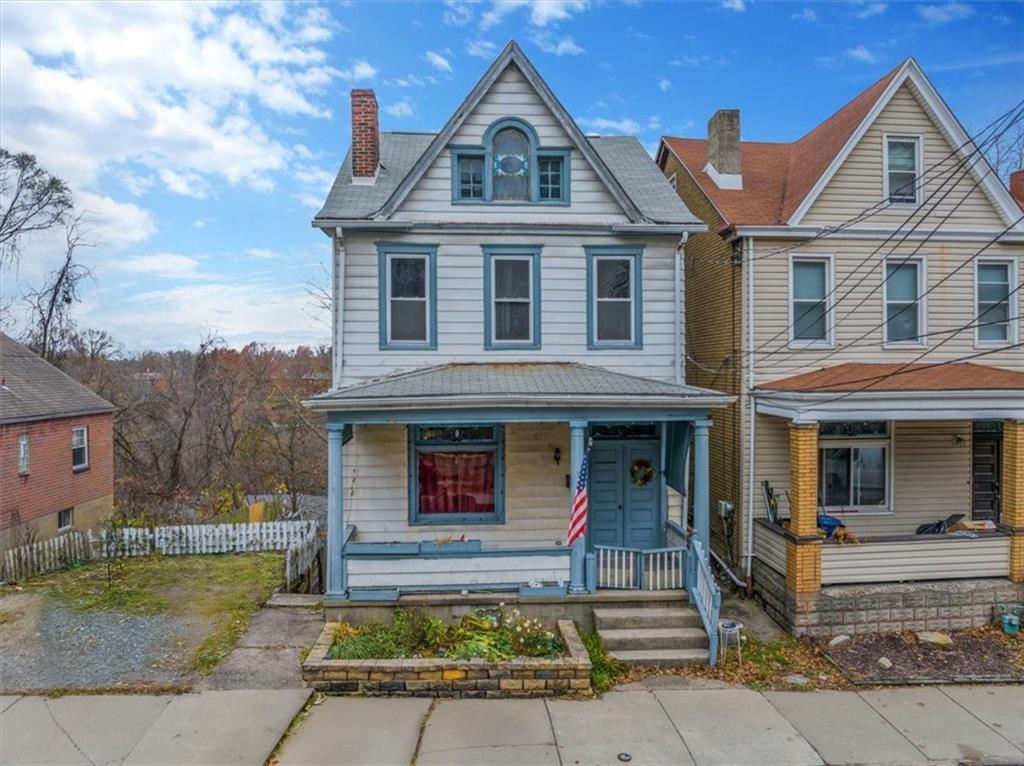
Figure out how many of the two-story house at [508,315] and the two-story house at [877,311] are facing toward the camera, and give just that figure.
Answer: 2

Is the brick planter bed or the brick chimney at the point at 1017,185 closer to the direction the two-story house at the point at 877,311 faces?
the brick planter bed

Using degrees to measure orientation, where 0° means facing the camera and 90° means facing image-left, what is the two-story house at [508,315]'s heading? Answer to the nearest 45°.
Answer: approximately 0°

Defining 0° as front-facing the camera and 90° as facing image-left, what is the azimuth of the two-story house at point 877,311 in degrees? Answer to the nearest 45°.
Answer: approximately 0°

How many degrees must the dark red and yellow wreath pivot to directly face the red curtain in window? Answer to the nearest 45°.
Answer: approximately 90° to its right

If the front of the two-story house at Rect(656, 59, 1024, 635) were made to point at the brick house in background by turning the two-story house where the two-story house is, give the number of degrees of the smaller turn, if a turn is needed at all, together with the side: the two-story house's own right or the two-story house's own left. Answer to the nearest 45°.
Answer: approximately 90° to the two-story house's own right

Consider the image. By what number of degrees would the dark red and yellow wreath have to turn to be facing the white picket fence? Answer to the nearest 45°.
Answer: approximately 90° to its right

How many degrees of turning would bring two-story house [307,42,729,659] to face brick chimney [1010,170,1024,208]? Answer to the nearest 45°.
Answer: approximately 90° to its left

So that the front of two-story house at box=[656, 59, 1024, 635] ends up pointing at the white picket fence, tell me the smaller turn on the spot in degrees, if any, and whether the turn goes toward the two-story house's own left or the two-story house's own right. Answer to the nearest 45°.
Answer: approximately 90° to the two-story house's own right

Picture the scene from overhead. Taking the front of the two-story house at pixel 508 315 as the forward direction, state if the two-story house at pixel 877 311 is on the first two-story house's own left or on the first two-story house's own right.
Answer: on the first two-story house's own left
